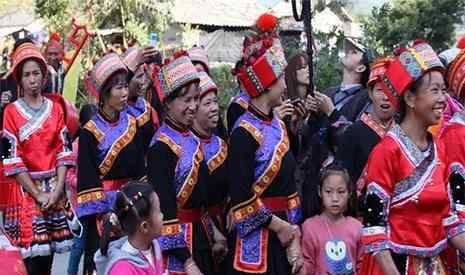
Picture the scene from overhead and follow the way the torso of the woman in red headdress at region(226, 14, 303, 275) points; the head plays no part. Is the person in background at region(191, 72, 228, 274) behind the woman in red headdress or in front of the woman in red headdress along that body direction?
behind

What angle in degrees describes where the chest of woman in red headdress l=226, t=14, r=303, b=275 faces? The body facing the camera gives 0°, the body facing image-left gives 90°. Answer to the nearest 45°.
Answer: approximately 315°

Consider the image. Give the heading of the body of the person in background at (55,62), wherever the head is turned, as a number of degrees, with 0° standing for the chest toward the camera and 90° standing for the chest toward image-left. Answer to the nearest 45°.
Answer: approximately 0°

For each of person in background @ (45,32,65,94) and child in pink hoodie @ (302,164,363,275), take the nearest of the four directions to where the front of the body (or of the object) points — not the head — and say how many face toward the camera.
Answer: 2
